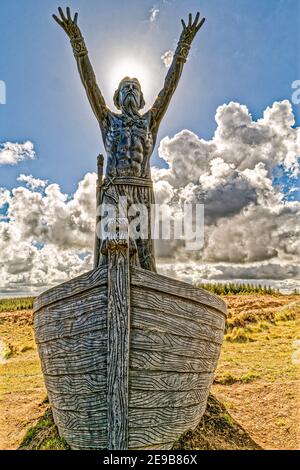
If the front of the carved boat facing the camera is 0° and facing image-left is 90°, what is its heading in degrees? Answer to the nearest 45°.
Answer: approximately 0°
